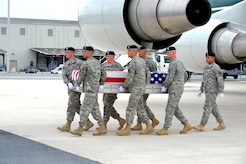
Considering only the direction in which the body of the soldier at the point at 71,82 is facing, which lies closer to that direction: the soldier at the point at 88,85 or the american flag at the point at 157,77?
the soldier

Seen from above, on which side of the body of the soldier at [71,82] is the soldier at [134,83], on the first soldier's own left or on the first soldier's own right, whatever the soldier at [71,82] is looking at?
on the first soldier's own left

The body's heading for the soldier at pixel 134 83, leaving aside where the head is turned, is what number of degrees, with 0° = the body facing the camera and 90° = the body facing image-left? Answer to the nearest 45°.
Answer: approximately 90°

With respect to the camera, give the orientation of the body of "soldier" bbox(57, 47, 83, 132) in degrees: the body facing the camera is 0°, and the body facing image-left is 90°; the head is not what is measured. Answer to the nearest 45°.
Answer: approximately 45°

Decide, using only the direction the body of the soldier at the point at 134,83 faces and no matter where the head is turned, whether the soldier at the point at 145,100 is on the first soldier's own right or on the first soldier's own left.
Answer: on the first soldier's own right

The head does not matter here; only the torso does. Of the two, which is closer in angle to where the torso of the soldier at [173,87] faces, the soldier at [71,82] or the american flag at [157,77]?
the soldier

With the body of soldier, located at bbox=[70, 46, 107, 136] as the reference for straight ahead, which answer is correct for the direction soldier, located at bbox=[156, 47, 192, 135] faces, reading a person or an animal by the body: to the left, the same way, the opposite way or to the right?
the same way

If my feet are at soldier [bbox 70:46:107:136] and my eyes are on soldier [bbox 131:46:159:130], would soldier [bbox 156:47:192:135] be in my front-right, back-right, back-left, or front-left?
front-right
